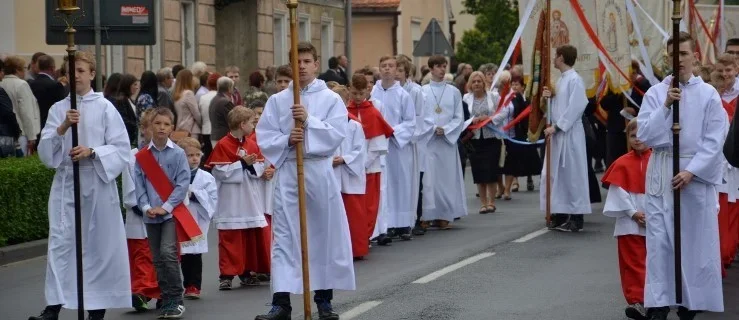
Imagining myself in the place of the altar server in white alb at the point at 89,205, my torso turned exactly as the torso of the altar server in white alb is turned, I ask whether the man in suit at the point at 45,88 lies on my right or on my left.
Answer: on my right

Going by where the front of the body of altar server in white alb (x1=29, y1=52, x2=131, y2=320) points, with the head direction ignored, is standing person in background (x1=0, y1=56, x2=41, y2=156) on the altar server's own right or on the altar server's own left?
on the altar server's own right

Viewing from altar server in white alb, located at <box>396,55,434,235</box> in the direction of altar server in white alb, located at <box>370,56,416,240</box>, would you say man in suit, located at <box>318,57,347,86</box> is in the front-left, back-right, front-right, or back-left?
back-right

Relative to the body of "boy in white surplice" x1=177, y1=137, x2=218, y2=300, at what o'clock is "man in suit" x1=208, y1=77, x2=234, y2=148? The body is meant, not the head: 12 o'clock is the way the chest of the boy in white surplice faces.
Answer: The man in suit is roughly at 6 o'clock from the boy in white surplice.

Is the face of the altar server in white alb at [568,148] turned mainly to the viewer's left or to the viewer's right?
to the viewer's left

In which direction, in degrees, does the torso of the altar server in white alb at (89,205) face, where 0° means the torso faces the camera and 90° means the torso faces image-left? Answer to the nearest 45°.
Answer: approximately 45°

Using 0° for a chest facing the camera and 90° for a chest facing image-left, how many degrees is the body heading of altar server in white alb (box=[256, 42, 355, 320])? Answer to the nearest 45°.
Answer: approximately 0°

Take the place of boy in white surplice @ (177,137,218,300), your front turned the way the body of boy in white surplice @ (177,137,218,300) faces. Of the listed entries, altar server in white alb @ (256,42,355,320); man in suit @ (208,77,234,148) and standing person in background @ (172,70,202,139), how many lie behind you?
2
